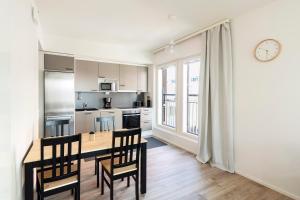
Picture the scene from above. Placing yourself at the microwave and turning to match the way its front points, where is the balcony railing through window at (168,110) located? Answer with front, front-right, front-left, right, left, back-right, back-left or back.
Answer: left

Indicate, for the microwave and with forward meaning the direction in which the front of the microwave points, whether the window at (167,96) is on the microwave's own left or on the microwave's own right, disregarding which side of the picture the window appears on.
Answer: on the microwave's own left

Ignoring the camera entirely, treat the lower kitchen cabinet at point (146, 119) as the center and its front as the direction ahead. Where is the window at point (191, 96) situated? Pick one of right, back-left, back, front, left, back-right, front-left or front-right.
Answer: front-left

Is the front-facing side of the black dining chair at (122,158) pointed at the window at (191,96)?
no

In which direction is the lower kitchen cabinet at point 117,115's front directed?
toward the camera

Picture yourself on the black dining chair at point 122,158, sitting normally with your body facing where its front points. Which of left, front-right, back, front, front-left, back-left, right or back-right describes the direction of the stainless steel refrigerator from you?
front

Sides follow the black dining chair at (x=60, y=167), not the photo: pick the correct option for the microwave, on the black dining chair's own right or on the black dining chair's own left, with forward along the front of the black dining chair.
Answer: on the black dining chair's own right

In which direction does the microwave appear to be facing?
toward the camera

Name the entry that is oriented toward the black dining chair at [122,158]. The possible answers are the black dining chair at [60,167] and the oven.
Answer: the oven

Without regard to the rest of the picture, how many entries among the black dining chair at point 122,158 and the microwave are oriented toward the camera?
1

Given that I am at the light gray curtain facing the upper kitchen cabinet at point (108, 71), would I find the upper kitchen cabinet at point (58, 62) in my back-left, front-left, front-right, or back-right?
front-left

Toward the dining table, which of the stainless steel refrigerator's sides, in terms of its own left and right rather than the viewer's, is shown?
front

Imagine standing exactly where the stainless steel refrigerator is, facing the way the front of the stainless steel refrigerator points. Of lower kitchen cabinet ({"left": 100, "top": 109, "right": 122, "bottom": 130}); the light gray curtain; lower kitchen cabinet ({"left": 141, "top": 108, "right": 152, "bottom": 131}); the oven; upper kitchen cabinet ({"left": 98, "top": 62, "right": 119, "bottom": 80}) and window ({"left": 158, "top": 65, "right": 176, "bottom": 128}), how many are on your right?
0

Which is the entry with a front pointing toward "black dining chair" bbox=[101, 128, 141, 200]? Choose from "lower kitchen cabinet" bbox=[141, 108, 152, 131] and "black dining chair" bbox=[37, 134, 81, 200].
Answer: the lower kitchen cabinet

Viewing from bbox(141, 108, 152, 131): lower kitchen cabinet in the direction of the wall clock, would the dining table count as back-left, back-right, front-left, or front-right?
front-right
